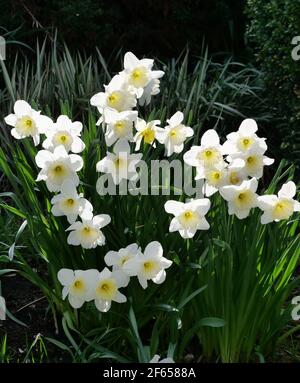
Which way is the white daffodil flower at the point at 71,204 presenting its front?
toward the camera

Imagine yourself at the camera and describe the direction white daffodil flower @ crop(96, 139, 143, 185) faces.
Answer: facing the viewer

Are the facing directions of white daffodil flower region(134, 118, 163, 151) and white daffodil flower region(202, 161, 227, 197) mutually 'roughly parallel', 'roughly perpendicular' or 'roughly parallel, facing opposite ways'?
roughly parallel

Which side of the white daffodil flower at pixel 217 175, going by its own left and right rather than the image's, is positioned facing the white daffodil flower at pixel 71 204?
right

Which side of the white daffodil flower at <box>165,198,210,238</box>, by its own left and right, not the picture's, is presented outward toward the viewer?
front

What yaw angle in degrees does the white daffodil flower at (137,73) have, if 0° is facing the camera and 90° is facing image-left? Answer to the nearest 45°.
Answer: approximately 0°

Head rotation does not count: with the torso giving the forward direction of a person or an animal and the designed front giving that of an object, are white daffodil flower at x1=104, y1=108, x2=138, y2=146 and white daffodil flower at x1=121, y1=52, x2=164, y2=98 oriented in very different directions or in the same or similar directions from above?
same or similar directions

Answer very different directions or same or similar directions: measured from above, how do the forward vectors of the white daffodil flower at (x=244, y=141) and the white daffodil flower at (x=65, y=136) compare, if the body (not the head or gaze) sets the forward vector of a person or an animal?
same or similar directions

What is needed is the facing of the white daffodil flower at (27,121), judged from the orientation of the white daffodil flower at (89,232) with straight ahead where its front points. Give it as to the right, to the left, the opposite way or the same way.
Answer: the same way
